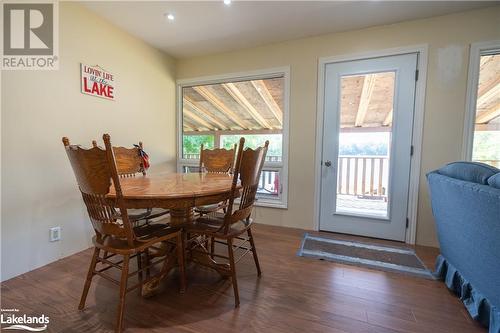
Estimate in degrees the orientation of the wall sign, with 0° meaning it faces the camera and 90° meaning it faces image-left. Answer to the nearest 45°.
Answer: approximately 315°

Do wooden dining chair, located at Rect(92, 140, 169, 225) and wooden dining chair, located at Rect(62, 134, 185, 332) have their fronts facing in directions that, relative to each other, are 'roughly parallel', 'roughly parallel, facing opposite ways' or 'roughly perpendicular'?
roughly perpendicular

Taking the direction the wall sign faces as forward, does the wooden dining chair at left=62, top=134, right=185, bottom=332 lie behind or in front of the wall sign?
in front

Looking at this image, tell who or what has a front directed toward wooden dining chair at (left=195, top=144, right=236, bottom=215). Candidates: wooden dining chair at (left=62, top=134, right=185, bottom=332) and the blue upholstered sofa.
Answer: wooden dining chair at (left=62, top=134, right=185, bottom=332)

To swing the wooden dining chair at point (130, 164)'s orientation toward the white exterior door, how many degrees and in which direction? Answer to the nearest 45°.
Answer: approximately 45° to its left

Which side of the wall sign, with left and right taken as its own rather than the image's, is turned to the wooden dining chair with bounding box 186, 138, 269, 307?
front

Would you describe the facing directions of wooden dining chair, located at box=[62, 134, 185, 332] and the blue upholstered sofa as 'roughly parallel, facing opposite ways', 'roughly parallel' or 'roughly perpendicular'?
roughly perpendicular

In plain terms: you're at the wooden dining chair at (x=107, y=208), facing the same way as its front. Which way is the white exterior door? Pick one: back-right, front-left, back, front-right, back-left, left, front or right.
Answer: front-right

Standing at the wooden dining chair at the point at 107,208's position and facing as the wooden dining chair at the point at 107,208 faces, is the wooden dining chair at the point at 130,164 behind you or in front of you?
in front

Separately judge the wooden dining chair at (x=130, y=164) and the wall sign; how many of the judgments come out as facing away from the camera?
0

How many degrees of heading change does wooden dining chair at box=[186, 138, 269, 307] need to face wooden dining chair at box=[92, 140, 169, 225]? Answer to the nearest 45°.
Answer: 0° — it already faces it

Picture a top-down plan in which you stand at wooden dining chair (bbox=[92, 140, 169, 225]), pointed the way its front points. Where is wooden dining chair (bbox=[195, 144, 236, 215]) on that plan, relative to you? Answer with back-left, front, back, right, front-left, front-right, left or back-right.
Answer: front-left

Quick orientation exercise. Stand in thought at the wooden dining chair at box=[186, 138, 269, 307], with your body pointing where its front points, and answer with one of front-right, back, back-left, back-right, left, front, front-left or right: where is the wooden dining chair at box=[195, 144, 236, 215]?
front-right
